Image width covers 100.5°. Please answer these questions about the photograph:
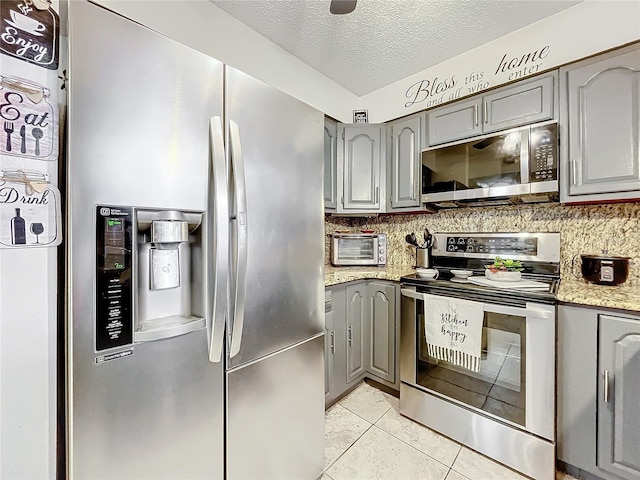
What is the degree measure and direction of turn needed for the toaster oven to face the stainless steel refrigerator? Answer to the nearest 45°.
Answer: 0° — it already faces it

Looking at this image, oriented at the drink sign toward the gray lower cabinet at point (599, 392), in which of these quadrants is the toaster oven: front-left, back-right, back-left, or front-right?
front-left

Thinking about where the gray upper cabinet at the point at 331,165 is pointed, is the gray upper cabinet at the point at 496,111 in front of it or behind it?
in front

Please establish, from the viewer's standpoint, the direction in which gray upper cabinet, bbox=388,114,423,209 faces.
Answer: facing the viewer and to the left of the viewer

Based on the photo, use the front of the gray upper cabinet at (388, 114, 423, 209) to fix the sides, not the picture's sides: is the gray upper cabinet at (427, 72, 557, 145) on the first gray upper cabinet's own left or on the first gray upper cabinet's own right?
on the first gray upper cabinet's own left

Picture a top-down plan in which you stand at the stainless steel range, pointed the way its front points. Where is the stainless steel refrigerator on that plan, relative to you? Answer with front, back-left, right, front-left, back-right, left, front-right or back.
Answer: front

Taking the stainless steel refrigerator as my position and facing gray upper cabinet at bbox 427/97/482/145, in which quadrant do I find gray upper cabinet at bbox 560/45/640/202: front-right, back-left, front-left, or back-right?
front-right

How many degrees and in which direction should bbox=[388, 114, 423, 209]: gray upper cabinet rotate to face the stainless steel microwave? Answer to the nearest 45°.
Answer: approximately 90° to its left

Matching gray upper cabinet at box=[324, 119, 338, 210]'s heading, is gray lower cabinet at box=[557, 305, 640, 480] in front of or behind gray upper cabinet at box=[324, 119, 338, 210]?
in front

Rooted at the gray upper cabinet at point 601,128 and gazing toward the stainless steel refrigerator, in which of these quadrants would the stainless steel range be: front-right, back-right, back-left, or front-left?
front-right

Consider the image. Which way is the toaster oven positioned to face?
toward the camera

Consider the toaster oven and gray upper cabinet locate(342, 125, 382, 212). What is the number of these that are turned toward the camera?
2

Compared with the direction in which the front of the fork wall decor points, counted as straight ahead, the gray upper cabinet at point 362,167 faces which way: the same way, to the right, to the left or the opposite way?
to the right

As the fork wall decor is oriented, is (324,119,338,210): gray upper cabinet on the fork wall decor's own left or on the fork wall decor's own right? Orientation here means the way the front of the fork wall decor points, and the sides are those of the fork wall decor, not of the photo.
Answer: on the fork wall decor's own left
